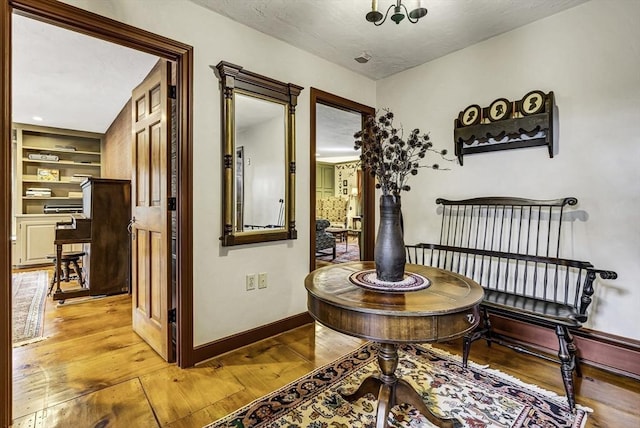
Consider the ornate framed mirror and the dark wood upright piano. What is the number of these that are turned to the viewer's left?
1

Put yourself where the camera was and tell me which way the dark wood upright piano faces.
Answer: facing to the left of the viewer

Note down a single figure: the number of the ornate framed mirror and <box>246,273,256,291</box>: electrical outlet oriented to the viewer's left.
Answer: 0

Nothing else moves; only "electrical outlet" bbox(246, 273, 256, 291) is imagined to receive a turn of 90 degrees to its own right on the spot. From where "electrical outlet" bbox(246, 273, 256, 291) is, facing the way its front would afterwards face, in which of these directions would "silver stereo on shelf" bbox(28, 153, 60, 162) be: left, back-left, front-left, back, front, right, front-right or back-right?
right

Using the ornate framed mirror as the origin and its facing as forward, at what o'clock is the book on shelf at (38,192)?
The book on shelf is roughly at 6 o'clock from the ornate framed mirror.

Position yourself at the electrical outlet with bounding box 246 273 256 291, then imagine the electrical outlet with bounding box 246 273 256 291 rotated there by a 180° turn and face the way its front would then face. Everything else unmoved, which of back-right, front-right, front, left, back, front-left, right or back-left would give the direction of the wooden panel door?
front-left

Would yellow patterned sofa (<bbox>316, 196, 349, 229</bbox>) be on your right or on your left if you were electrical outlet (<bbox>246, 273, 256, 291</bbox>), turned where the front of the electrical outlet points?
on your left

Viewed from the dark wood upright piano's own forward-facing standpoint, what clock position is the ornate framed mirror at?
The ornate framed mirror is roughly at 8 o'clock from the dark wood upright piano.

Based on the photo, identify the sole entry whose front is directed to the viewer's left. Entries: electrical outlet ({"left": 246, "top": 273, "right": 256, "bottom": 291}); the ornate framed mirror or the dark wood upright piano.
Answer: the dark wood upright piano

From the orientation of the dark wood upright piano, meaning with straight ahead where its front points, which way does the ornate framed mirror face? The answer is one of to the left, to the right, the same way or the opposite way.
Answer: to the left

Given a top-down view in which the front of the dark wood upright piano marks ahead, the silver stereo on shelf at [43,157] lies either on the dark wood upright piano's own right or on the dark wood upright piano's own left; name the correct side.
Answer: on the dark wood upright piano's own right

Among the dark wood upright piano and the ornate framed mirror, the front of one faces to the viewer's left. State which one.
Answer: the dark wood upright piano

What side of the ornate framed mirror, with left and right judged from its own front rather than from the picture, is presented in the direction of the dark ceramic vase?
front

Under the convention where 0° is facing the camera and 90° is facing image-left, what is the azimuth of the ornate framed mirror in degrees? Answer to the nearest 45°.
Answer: approximately 315°

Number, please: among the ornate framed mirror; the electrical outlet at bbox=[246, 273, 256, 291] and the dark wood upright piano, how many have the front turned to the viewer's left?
1

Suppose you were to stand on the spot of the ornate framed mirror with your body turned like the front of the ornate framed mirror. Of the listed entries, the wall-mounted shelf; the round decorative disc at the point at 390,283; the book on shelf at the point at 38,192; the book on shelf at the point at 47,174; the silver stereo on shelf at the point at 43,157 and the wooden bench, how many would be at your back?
3

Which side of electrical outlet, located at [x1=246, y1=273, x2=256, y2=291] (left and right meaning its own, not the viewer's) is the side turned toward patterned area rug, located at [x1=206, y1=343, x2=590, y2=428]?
front

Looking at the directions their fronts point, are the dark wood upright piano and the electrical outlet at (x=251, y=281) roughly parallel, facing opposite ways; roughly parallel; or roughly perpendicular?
roughly perpendicular
